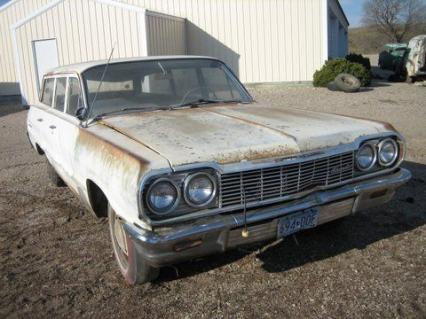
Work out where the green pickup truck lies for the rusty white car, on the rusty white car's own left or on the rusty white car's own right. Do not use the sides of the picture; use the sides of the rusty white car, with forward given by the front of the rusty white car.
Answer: on the rusty white car's own left

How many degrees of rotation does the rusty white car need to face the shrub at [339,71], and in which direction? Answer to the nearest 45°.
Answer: approximately 135° to its left

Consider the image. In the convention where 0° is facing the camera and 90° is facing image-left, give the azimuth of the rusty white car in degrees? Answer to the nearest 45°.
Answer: approximately 315°

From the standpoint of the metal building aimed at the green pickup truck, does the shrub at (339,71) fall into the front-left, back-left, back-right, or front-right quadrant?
front-right

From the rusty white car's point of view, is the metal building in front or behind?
behind

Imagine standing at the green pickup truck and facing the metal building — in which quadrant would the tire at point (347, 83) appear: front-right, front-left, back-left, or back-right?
front-left

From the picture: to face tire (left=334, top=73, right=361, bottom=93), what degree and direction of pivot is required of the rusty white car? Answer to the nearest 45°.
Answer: approximately 135° to its left
